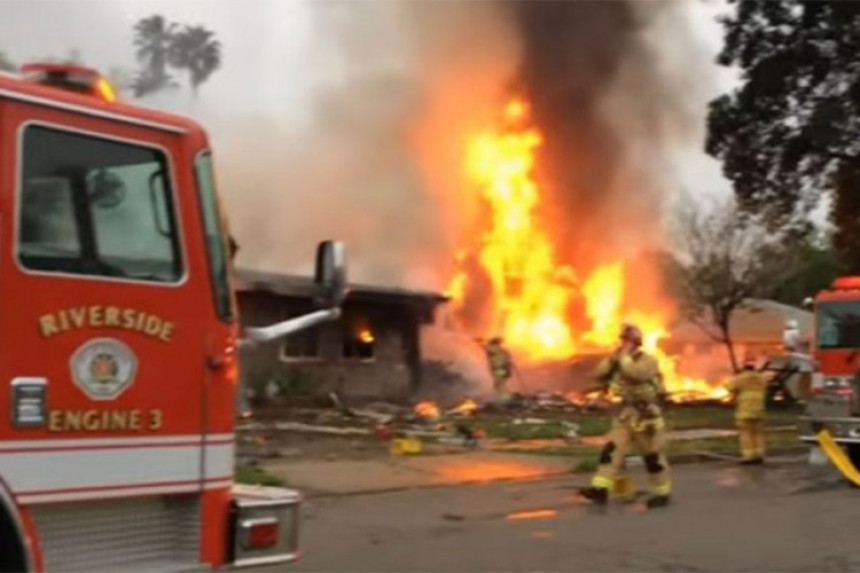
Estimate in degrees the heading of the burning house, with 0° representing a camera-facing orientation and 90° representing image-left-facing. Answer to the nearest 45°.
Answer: approximately 0°

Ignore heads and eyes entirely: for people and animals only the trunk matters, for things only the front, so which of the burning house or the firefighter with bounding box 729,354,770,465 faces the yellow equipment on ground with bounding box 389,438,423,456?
the burning house

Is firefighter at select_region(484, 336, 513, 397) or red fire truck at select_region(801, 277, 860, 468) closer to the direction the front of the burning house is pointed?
the red fire truck

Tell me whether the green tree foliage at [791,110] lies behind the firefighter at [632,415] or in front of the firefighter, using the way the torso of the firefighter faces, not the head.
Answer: behind

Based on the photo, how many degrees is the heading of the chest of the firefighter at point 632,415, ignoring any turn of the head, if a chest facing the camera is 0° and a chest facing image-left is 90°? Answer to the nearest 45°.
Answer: approximately 45°

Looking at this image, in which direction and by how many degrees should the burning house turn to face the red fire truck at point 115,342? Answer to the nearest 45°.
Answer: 0° — it already faces it

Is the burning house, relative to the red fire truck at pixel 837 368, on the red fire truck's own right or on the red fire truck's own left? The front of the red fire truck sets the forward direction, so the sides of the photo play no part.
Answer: on the red fire truck's own right
